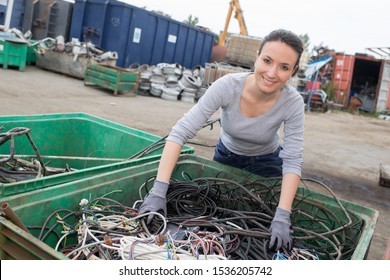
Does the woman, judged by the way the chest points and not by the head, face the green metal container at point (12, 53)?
no

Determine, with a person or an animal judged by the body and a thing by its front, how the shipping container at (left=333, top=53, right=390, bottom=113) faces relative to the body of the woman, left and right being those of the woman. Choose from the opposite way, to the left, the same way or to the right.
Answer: the same way

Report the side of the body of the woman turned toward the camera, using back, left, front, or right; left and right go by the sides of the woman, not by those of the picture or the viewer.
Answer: front

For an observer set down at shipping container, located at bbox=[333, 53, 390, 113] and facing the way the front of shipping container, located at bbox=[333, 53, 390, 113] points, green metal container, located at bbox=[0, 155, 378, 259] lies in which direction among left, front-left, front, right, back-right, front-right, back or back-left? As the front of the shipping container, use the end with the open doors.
front

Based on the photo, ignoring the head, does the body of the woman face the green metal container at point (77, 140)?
no

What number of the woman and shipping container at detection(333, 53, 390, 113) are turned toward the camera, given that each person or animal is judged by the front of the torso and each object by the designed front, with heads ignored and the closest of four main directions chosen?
2

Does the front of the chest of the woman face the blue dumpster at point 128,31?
no

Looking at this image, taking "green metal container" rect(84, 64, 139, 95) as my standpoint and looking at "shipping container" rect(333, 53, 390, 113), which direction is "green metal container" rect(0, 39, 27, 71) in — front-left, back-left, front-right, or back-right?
back-left

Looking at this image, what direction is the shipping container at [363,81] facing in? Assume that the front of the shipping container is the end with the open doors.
toward the camera

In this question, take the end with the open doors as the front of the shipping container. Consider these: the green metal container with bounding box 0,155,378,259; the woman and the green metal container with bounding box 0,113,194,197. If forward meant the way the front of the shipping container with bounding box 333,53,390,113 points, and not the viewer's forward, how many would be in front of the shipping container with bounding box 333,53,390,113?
3
